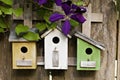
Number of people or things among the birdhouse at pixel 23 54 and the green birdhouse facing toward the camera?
2

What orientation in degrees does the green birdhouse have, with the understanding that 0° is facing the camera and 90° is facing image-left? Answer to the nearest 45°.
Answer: approximately 0°
